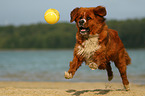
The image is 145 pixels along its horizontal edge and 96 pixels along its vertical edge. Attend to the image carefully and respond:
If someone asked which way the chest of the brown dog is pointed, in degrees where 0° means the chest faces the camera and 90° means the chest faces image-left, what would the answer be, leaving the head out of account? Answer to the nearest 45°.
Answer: approximately 45°

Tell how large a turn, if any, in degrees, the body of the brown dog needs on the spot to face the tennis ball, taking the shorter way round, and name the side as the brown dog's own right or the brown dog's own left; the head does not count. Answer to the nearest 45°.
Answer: approximately 90° to the brown dog's own right
